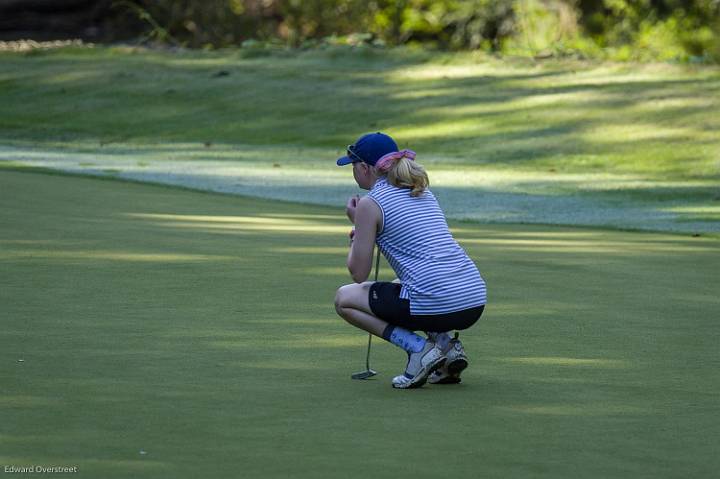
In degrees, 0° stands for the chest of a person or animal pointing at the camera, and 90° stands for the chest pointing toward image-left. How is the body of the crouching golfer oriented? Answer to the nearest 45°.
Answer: approximately 135°

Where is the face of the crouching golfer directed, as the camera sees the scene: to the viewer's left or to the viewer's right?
to the viewer's left
